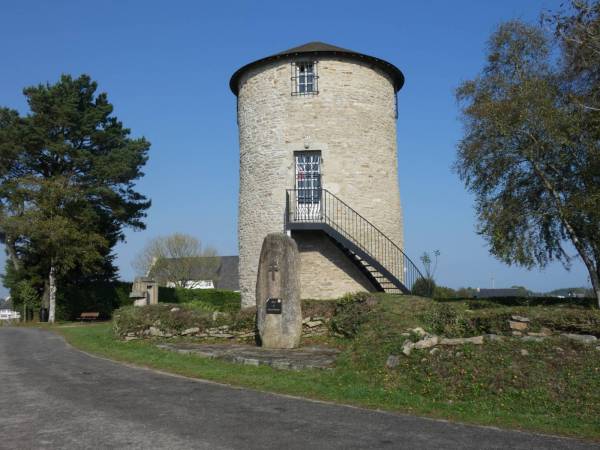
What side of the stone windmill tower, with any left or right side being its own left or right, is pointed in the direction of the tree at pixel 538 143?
left

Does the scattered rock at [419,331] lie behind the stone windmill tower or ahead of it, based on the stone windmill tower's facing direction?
ahead

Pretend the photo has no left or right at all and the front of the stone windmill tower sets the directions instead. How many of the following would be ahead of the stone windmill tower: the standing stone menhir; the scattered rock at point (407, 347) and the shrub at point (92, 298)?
2

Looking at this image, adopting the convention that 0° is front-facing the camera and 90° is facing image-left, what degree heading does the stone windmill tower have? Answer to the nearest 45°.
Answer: approximately 0°

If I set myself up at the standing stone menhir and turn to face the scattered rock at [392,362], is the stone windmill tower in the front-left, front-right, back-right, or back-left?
back-left

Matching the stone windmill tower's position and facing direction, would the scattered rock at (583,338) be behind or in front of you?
in front

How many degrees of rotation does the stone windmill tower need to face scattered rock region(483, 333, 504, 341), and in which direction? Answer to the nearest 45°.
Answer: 0° — it already faces it

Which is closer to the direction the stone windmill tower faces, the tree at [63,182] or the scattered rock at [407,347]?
the scattered rock

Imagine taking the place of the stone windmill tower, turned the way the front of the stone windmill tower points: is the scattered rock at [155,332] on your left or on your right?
on your right

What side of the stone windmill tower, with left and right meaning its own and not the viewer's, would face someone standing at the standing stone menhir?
front

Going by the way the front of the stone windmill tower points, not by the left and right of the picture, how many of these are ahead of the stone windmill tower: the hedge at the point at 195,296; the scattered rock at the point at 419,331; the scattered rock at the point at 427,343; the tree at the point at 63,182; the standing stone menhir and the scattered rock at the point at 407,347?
4

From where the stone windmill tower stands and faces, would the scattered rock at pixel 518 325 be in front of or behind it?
in front

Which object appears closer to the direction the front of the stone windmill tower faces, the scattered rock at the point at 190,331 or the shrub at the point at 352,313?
the shrub
